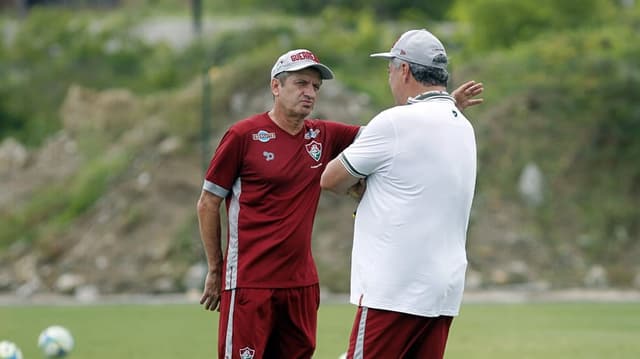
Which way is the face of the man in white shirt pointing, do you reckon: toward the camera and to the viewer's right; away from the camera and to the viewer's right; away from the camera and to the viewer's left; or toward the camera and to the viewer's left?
away from the camera and to the viewer's left

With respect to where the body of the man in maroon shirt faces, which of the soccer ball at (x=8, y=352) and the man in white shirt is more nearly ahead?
the man in white shirt

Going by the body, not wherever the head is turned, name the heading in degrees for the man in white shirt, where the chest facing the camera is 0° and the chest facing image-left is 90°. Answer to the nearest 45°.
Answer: approximately 135°

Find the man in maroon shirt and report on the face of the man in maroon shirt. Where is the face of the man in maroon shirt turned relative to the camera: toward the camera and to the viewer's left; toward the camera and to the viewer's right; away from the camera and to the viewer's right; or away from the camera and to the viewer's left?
toward the camera and to the viewer's right

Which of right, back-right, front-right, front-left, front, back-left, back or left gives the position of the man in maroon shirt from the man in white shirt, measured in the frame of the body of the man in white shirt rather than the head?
front

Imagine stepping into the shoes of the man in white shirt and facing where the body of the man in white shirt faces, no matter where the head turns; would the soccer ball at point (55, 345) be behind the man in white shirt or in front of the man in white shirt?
in front

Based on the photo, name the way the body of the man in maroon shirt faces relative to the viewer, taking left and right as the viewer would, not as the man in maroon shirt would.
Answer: facing the viewer and to the right of the viewer

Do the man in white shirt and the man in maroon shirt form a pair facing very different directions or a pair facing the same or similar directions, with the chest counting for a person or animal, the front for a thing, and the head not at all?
very different directions

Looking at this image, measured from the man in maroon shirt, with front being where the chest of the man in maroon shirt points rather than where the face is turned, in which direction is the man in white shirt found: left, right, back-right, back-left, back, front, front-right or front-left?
front
